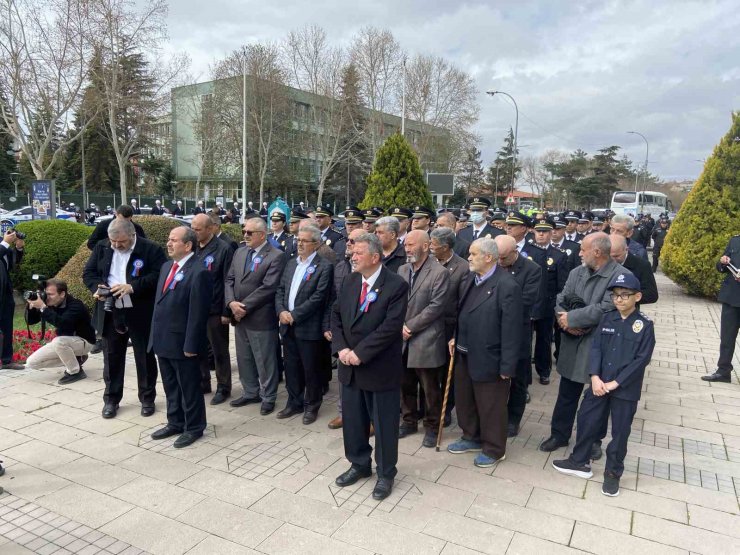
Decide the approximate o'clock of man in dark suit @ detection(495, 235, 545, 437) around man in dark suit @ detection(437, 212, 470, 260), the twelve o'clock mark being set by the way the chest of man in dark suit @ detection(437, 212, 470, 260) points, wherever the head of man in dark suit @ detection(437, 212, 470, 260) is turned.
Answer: man in dark suit @ detection(495, 235, 545, 437) is roughly at 10 o'clock from man in dark suit @ detection(437, 212, 470, 260).

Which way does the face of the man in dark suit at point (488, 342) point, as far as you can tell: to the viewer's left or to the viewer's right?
to the viewer's left

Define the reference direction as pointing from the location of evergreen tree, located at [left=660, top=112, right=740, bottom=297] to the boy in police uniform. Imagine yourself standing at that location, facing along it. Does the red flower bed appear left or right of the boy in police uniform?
right

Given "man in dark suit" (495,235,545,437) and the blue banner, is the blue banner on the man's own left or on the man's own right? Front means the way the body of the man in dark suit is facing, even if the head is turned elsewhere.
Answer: on the man's own right

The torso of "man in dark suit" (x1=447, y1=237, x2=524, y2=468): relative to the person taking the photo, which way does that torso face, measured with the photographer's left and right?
facing the viewer and to the left of the viewer

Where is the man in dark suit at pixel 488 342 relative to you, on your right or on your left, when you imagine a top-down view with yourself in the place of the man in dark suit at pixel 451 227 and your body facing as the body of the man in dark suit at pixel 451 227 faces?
on your left

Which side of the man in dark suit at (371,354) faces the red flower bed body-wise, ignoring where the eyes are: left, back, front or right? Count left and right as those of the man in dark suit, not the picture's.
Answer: right

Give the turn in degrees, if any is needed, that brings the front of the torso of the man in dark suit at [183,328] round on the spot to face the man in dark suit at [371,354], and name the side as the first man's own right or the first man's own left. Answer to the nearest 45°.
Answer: approximately 90° to the first man's own left

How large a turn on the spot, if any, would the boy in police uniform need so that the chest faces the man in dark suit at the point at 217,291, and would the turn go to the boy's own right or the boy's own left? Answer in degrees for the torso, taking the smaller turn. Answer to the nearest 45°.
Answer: approximately 45° to the boy's own right
